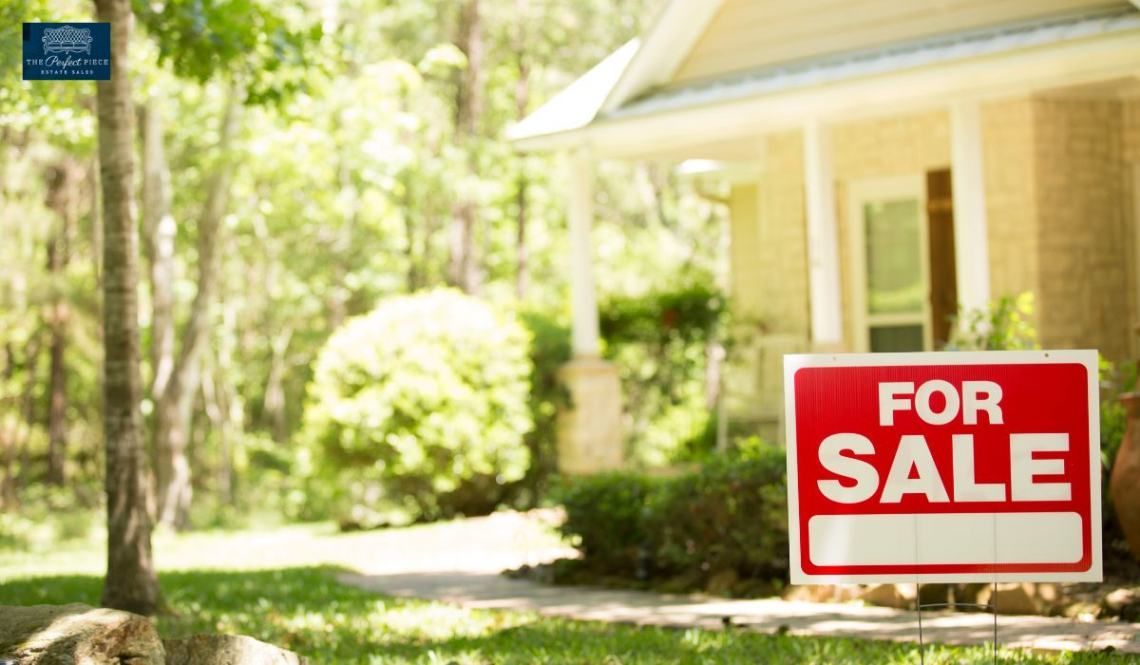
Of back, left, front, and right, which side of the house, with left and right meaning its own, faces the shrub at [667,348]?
right

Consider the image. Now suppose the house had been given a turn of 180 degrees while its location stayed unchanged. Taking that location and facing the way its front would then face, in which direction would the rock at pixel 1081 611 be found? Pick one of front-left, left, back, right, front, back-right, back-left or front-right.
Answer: back-right

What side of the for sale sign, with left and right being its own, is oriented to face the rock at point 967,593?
back

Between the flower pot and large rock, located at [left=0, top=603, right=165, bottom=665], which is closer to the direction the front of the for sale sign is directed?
the large rock

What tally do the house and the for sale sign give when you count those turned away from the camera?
0

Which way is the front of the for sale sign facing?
toward the camera

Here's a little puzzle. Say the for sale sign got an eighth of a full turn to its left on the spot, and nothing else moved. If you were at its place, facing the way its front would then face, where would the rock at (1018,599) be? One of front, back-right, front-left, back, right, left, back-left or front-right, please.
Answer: back-left

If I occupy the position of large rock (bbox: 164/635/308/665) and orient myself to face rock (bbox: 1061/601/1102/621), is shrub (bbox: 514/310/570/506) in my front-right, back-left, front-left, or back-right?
front-left

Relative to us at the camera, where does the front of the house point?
facing the viewer and to the left of the viewer

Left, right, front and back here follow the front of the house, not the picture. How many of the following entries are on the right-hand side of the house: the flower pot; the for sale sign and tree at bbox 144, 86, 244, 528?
1

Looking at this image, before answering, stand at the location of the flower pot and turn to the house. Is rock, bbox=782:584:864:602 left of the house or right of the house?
left

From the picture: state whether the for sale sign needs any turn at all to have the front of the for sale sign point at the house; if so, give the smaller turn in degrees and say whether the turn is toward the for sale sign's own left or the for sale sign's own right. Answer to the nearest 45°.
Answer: approximately 180°

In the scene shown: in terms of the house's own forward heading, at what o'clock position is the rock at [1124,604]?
The rock is roughly at 10 o'clock from the house.
